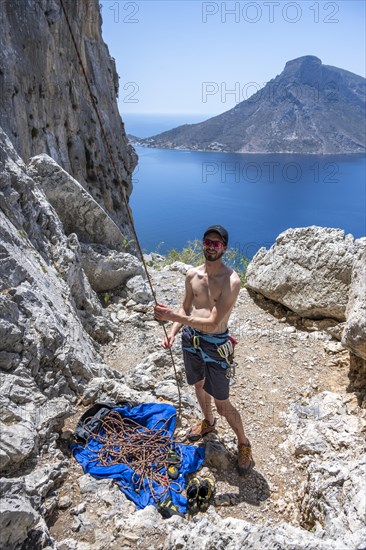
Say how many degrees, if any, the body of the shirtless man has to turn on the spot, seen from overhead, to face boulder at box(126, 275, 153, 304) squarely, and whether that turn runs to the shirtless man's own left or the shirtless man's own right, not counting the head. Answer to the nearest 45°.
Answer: approximately 135° to the shirtless man's own right

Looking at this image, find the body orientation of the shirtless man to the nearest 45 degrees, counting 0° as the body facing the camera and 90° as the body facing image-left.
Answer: approximately 45°

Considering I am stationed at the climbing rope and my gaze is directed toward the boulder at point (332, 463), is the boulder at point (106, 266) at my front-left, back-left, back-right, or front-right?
back-left

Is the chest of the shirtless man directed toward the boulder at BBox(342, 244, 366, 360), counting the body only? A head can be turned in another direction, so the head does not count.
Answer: no

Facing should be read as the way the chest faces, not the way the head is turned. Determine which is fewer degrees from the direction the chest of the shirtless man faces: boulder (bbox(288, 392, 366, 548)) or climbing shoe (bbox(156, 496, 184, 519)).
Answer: the climbing shoe

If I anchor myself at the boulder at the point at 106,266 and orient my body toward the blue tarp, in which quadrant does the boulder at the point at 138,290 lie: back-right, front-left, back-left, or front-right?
front-left

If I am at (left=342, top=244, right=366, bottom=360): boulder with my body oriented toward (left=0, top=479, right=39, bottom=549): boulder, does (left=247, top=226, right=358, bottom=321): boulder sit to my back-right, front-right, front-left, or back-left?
back-right
